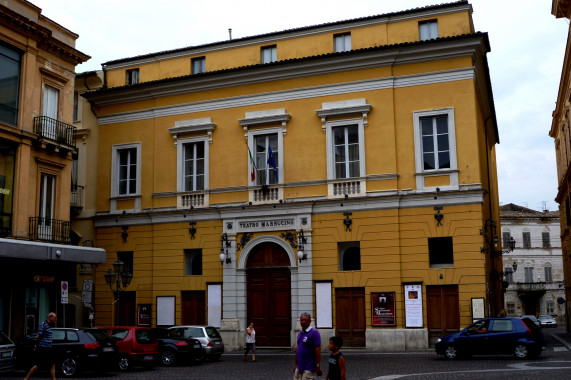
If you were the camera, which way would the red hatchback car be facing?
facing away from the viewer and to the left of the viewer

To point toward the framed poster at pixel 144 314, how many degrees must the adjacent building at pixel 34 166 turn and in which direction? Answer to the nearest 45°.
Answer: approximately 90° to its left

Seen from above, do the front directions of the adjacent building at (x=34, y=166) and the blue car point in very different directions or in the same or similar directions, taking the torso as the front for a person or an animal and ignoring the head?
very different directions

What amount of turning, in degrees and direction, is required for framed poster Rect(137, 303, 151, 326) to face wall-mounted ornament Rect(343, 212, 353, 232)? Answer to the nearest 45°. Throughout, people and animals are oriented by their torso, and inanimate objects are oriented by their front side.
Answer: approximately 45° to its left

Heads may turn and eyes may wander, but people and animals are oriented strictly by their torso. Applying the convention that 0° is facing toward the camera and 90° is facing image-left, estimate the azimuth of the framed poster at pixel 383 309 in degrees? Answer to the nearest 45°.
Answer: approximately 0°

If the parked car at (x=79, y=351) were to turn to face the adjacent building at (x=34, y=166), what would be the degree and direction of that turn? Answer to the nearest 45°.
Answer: approximately 45° to its right

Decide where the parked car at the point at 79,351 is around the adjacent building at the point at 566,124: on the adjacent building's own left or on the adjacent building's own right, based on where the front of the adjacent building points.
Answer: on the adjacent building's own left
